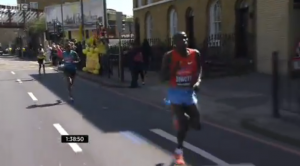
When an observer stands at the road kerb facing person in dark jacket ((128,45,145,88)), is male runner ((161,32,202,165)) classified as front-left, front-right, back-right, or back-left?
back-left

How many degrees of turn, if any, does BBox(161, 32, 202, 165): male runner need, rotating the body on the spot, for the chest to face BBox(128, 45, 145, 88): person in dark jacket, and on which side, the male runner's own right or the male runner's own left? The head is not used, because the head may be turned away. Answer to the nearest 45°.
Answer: approximately 135° to the male runner's own left

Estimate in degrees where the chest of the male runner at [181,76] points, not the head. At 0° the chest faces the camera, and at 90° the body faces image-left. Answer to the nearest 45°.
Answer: approximately 315°

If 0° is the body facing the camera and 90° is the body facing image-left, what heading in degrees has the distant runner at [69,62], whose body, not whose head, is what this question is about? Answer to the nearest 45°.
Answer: approximately 0°

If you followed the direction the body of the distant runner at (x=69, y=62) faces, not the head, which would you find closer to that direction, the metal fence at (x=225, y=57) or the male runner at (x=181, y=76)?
the male runner

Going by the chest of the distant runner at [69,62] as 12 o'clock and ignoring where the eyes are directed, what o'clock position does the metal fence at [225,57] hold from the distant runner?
The metal fence is roughly at 8 o'clock from the distant runner.

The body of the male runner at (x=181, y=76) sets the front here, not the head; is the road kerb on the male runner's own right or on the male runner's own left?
on the male runner's own left

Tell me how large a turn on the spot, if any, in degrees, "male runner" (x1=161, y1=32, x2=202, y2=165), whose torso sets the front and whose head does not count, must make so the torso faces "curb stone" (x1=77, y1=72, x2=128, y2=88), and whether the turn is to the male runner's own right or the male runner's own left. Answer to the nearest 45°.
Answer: approximately 135° to the male runner's own left

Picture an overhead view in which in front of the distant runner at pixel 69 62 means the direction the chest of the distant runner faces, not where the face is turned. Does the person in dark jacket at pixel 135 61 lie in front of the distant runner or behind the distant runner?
behind
